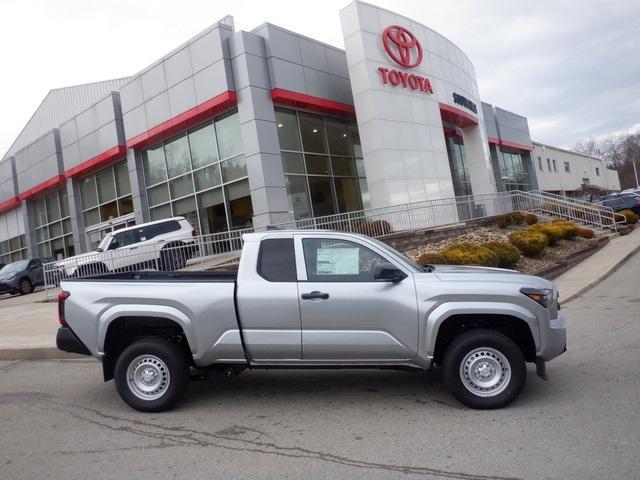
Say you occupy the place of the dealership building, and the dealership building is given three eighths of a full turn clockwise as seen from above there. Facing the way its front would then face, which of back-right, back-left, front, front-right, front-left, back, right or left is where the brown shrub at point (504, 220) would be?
back

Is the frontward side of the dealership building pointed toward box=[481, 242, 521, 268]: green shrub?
yes

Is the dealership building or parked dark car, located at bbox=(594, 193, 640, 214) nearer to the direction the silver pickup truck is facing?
the parked dark car

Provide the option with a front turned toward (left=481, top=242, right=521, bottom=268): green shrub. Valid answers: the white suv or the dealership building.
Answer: the dealership building

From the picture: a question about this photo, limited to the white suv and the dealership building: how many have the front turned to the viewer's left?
1

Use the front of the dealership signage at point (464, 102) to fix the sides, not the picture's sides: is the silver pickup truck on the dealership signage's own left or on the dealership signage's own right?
on the dealership signage's own right

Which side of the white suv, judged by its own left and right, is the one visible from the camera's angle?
left

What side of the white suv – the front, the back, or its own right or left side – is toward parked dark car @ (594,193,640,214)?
back

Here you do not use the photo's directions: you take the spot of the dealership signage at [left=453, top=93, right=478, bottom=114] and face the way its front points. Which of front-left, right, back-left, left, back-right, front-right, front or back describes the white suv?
right

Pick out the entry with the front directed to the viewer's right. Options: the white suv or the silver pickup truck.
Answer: the silver pickup truck

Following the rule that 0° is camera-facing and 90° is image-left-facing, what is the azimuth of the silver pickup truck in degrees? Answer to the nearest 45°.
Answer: approximately 270°

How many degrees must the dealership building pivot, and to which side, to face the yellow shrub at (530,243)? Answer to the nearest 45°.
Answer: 0° — it already faces it

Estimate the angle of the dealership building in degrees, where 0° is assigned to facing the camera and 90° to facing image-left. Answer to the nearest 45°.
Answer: approximately 315°

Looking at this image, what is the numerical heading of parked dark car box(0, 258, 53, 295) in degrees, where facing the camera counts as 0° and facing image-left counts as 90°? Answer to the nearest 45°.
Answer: approximately 45°

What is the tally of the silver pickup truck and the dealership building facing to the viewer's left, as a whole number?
0

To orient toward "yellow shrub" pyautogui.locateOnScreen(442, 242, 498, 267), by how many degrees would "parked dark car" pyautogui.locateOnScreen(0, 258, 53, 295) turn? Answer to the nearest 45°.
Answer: approximately 90° to its left

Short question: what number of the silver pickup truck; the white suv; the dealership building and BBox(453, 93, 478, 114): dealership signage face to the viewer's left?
1
